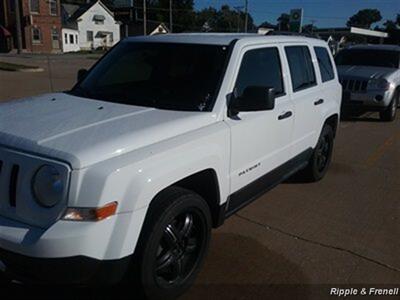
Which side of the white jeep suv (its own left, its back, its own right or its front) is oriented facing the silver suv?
back

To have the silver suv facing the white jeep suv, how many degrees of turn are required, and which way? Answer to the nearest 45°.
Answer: approximately 45° to its left

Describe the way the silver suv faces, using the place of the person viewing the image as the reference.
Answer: facing the viewer and to the left of the viewer

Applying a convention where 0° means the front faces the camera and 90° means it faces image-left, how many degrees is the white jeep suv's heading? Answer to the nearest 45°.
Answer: approximately 45°

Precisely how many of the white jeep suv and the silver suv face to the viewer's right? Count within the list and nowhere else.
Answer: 0
